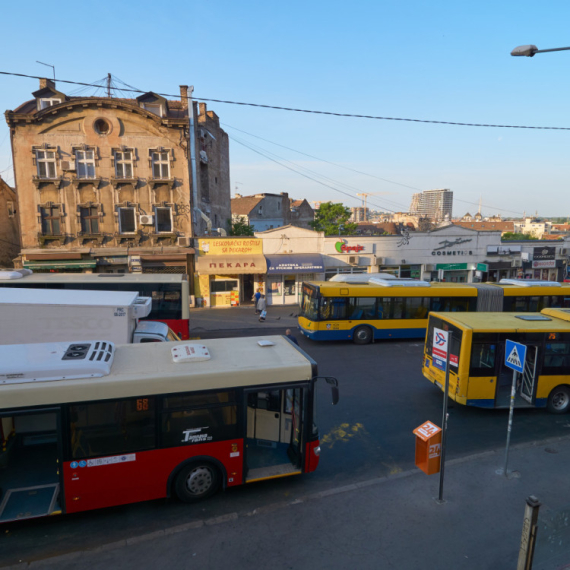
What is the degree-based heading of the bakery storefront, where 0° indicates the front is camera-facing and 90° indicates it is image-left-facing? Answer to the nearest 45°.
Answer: approximately 0°

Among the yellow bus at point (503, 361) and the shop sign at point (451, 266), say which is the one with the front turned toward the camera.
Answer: the shop sign

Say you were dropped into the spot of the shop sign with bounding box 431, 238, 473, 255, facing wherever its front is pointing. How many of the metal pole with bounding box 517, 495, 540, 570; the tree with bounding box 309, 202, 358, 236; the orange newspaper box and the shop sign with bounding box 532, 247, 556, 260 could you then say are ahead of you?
2

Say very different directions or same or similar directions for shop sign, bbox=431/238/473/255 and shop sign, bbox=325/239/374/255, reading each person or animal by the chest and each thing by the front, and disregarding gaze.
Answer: same or similar directions

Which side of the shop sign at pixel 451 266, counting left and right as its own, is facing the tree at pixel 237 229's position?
right

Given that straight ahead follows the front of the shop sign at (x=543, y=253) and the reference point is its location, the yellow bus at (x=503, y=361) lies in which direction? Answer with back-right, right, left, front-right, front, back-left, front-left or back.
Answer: front

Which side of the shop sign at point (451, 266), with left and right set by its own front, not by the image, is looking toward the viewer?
front

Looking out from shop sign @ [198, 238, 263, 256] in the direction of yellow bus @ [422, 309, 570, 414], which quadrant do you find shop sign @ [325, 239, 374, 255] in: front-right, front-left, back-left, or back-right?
front-left

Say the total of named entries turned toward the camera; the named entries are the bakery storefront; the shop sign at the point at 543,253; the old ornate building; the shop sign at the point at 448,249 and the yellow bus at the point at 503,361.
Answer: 4

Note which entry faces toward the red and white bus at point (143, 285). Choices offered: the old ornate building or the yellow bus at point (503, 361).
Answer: the old ornate building

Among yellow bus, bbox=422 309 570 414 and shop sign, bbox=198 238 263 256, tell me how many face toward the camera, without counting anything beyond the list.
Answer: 1

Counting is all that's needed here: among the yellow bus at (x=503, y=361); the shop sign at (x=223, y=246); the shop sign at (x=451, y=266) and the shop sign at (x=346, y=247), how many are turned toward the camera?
3

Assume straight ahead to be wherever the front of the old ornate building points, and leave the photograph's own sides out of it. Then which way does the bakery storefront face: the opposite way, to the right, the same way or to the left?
the same way

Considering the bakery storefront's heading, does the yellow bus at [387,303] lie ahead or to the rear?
ahead

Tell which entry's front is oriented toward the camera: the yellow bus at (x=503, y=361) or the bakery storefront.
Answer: the bakery storefront

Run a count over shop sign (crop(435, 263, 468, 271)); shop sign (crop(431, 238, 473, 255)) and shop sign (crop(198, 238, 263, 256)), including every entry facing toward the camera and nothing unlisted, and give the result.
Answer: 3

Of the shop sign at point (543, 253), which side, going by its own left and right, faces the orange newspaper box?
front

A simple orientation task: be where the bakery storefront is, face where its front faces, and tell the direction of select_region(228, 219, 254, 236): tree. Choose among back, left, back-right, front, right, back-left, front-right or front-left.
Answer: back

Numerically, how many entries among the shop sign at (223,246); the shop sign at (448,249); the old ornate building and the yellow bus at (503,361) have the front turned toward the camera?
3

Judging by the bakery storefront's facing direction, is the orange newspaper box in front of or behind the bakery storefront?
in front

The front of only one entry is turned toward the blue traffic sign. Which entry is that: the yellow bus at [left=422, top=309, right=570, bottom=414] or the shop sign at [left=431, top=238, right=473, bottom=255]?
the shop sign

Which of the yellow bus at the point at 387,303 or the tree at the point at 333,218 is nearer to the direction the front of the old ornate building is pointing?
the yellow bus
